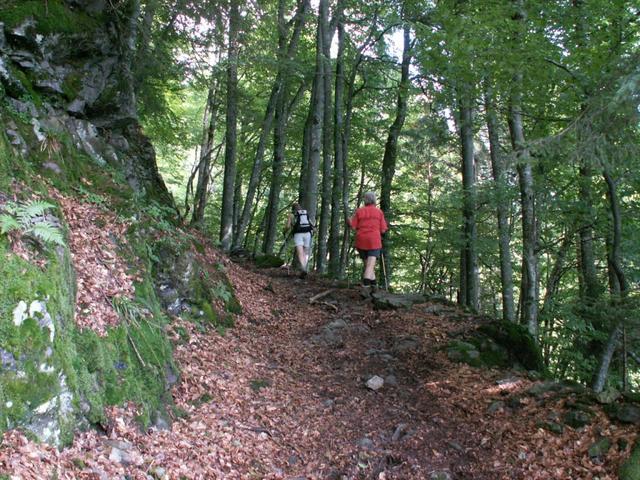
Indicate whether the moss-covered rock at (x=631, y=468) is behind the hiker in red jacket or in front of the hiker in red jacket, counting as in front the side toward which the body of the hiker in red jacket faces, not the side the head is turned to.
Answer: behind

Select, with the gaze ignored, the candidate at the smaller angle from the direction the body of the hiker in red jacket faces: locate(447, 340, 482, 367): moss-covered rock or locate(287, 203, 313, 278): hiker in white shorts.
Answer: the hiker in white shorts

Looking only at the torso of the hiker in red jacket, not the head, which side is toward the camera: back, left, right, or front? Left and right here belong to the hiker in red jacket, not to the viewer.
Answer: back

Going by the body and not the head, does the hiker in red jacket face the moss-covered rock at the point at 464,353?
no

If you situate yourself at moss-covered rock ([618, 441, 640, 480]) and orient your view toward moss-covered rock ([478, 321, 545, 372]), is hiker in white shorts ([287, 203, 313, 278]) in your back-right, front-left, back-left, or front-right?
front-left

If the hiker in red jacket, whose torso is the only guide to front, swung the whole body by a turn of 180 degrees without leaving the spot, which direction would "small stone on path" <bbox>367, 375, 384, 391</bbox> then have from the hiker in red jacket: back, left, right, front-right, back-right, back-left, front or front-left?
front

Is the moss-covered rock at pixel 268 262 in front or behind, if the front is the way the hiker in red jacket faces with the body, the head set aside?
in front

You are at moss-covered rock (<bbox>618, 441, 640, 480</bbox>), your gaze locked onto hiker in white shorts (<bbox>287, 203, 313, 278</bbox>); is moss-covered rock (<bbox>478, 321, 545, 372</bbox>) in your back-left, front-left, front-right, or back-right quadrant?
front-right

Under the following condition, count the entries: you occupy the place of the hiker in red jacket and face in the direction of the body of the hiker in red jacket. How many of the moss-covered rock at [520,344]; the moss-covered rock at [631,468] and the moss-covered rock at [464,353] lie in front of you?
0

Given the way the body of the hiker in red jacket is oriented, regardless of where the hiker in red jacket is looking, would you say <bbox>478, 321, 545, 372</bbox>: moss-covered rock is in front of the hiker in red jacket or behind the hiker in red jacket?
behind

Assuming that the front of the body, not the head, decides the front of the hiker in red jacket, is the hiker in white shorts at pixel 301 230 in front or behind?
in front
